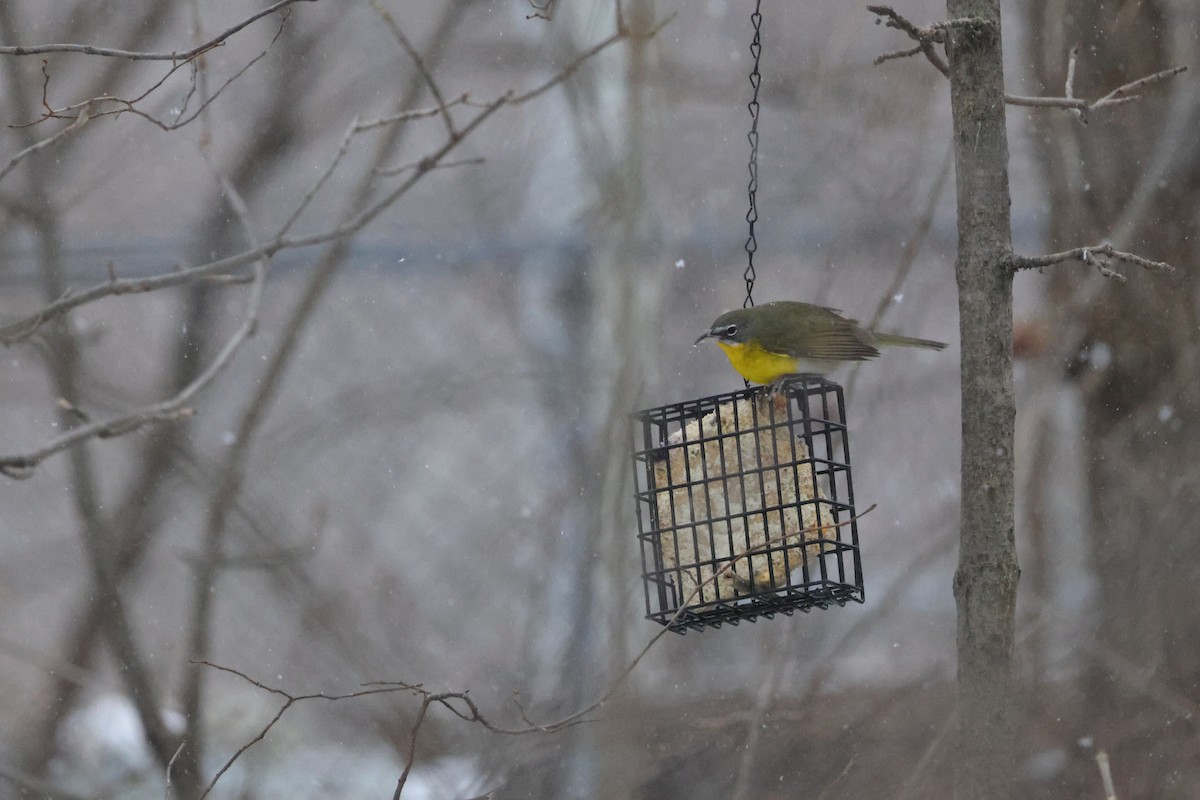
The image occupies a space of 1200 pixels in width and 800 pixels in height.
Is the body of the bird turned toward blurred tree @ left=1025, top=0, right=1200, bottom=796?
no

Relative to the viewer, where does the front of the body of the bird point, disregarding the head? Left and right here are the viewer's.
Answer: facing to the left of the viewer
